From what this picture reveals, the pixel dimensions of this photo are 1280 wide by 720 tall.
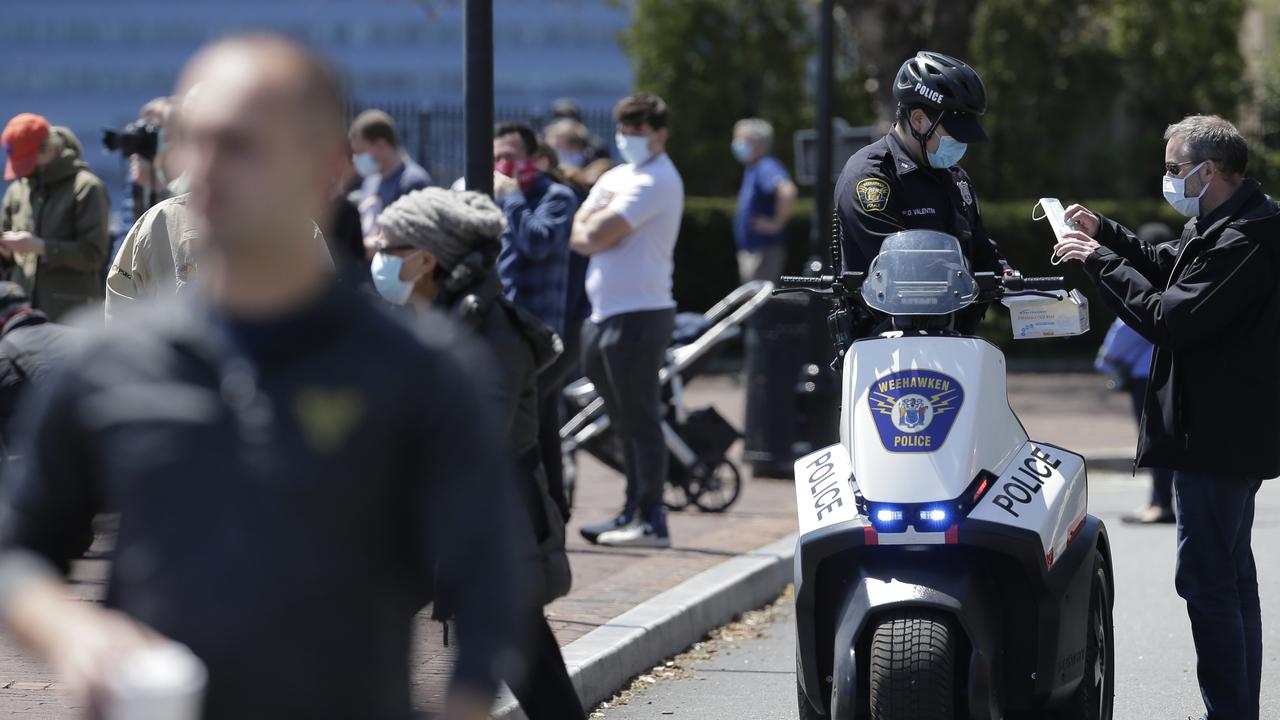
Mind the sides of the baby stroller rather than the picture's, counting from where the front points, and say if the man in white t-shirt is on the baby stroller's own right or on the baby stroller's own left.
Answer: on the baby stroller's own left

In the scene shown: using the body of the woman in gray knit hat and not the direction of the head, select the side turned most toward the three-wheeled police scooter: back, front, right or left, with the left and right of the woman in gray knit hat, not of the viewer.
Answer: back

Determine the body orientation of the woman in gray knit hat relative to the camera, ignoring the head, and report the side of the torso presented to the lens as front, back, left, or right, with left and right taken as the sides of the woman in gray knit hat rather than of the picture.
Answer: left

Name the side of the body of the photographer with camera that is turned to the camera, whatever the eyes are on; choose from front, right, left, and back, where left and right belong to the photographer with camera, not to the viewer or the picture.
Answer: left

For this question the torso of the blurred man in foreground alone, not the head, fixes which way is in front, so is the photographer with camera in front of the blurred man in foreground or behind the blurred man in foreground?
behind

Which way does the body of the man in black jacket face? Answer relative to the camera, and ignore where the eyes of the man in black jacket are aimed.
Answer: to the viewer's left

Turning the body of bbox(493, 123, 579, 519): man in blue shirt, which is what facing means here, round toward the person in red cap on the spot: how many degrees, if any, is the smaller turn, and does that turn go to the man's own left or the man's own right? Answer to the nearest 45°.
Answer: approximately 45° to the man's own right

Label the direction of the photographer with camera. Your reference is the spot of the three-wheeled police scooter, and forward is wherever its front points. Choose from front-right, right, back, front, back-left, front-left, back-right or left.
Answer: back-right

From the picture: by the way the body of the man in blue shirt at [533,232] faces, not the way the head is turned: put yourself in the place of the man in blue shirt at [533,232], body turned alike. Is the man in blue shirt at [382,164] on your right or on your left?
on your right

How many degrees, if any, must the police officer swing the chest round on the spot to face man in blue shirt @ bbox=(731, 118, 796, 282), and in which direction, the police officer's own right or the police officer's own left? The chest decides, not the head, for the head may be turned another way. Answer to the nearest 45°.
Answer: approximately 135° to the police officer's own left

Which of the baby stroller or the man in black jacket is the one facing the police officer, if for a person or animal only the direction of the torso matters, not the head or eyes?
the man in black jacket

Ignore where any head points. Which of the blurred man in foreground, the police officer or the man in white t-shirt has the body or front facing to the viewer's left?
the man in white t-shirt

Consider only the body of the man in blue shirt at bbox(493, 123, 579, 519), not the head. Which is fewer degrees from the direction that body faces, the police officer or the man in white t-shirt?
the police officer
